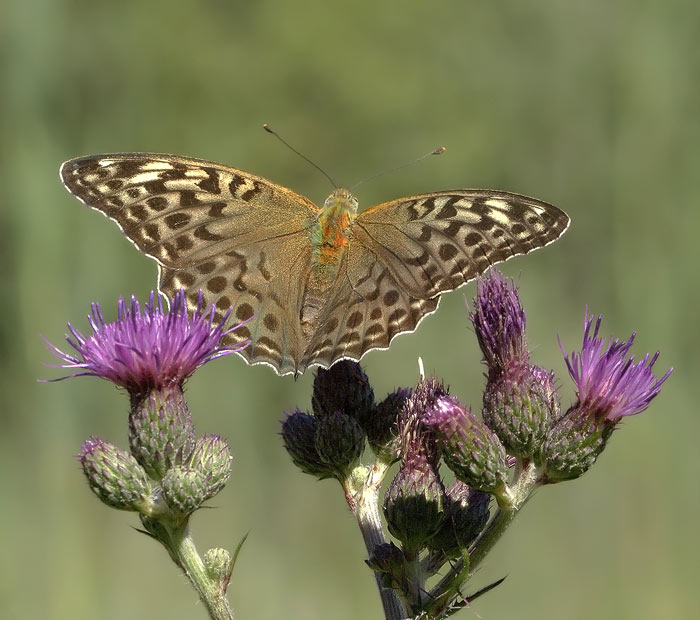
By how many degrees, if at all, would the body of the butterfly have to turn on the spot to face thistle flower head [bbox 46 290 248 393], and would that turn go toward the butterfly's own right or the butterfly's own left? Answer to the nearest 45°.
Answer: approximately 135° to the butterfly's own left

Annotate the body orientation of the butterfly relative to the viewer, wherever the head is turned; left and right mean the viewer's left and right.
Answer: facing away from the viewer
